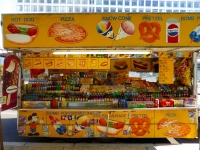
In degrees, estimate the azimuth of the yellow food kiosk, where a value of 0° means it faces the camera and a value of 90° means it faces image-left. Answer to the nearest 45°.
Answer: approximately 0°
